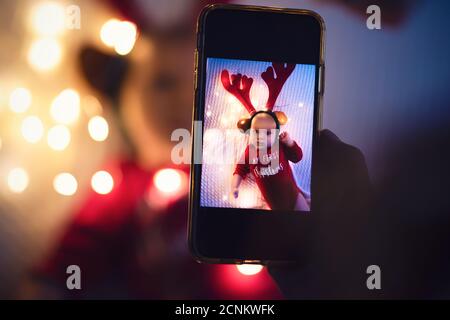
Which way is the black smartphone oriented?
toward the camera
